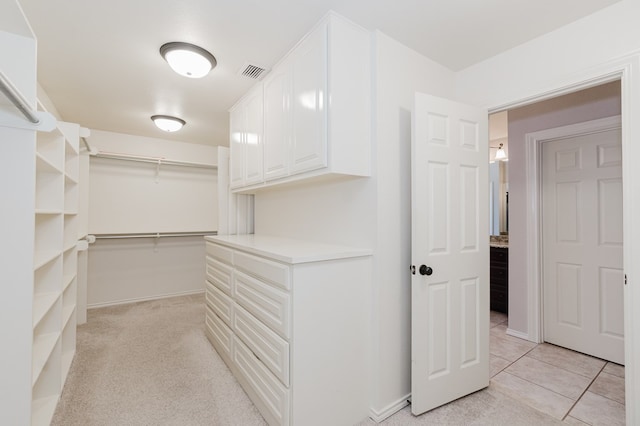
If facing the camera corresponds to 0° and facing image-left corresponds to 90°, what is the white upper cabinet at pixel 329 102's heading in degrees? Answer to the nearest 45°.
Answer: approximately 45°

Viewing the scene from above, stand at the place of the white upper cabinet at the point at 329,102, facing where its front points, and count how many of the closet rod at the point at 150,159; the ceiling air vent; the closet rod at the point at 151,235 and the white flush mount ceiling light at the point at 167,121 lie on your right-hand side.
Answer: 4

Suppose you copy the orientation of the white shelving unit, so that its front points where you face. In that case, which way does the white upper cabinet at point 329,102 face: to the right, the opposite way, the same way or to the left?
the opposite way

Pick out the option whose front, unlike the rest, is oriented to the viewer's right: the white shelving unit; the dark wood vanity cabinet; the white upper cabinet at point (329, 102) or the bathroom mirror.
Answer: the white shelving unit

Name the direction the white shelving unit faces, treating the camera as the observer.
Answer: facing to the right of the viewer

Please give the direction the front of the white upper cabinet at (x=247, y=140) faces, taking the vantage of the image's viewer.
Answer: facing the viewer and to the left of the viewer

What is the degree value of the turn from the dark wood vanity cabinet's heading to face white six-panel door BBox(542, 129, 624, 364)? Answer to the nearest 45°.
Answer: approximately 90° to its left
